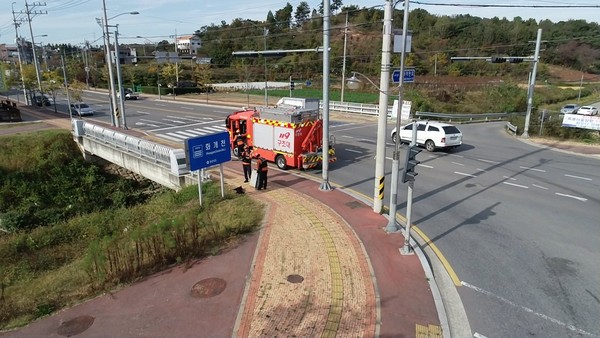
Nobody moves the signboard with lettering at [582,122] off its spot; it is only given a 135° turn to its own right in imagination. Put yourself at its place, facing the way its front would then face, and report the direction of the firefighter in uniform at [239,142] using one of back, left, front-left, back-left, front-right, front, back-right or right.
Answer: left

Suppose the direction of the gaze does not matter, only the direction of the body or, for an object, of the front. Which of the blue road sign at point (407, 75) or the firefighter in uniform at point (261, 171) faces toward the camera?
the blue road sign

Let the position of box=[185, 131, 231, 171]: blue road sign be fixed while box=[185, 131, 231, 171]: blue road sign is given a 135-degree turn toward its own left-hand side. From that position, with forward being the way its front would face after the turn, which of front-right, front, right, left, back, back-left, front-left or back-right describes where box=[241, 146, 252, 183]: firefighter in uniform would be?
front-right

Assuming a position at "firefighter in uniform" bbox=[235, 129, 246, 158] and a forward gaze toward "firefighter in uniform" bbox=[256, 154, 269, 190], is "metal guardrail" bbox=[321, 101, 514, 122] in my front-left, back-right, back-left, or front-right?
back-left

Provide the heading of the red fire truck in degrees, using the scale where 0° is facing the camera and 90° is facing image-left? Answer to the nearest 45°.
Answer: approximately 135°

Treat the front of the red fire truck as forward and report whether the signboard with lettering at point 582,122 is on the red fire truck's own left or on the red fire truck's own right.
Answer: on the red fire truck's own right

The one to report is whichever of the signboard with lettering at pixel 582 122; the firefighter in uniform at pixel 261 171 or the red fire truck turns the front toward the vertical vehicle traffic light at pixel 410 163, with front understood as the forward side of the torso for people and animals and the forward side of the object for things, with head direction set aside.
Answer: the signboard with lettering

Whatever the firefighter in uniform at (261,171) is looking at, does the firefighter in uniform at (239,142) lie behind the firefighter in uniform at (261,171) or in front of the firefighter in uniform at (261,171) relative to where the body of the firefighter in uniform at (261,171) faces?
in front

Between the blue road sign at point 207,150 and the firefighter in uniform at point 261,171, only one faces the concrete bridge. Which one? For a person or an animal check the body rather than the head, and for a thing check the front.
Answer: the firefighter in uniform

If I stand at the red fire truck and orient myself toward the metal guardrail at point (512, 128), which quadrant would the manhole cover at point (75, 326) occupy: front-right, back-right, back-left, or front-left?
back-right

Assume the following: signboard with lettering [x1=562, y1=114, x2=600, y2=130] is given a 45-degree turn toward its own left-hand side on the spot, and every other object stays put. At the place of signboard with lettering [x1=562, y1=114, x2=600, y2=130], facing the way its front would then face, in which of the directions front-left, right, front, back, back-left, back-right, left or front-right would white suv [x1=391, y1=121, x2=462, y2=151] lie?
right

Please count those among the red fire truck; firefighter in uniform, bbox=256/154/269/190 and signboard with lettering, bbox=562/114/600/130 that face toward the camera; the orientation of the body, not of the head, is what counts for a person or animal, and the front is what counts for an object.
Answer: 1

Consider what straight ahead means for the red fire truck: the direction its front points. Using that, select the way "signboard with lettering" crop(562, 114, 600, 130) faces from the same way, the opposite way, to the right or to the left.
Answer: to the left

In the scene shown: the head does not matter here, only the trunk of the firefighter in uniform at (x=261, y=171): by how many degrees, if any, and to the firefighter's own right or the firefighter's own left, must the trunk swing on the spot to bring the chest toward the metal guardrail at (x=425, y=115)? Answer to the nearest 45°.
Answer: approximately 90° to the firefighter's own right

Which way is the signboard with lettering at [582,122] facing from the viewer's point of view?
toward the camera

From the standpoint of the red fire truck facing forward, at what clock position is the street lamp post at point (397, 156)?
The street lamp post is roughly at 7 o'clock from the red fire truck.

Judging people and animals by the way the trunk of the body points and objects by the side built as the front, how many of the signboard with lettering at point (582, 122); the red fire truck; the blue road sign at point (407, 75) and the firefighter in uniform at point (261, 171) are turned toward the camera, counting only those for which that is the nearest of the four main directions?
2
